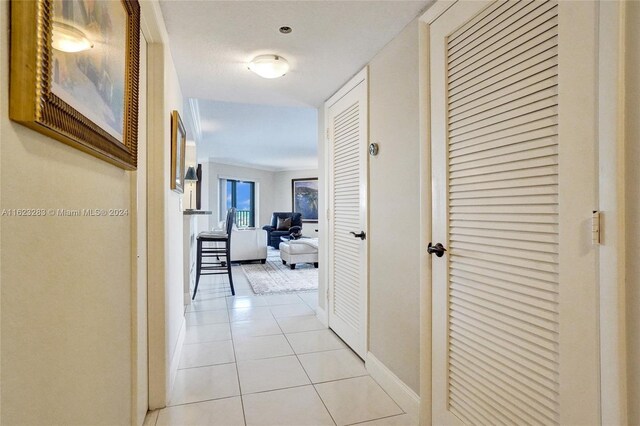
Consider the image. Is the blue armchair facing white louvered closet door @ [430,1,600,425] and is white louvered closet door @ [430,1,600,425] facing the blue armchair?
no

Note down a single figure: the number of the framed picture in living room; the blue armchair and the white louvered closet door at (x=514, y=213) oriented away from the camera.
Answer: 0

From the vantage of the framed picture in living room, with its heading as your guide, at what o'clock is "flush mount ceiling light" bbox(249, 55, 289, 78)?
The flush mount ceiling light is roughly at 12 o'clock from the framed picture in living room.

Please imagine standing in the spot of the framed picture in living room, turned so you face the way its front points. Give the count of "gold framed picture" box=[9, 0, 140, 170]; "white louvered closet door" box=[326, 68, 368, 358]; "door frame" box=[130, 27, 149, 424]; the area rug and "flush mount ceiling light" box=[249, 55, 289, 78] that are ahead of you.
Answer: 5

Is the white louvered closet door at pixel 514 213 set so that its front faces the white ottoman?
no

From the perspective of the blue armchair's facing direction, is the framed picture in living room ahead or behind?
behind

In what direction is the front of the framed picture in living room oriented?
toward the camera

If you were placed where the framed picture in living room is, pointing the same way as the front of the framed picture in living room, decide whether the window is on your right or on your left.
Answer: on your right

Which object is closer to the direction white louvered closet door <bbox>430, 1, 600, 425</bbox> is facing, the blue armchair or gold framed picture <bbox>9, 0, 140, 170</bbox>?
the gold framed picture

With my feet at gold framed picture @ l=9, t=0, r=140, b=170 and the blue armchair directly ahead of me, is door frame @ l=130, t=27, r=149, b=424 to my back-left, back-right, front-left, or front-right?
front-left

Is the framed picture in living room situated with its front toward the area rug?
yes

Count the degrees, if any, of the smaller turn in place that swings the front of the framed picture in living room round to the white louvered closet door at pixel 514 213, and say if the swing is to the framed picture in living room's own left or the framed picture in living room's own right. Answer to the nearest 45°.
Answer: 0° — it already faces it

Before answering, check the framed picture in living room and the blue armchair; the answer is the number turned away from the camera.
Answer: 0

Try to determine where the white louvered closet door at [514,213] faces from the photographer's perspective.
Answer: facing the viewer and to the left of the viewer

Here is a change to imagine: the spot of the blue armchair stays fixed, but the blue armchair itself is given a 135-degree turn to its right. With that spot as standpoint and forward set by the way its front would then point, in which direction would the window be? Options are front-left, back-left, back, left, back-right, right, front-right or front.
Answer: front-left

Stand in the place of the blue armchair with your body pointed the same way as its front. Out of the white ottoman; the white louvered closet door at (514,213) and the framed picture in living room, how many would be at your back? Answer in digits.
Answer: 1

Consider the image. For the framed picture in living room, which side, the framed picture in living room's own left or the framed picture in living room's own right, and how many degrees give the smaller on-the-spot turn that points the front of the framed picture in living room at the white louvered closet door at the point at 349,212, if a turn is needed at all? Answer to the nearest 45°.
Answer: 0° — it already faces it
